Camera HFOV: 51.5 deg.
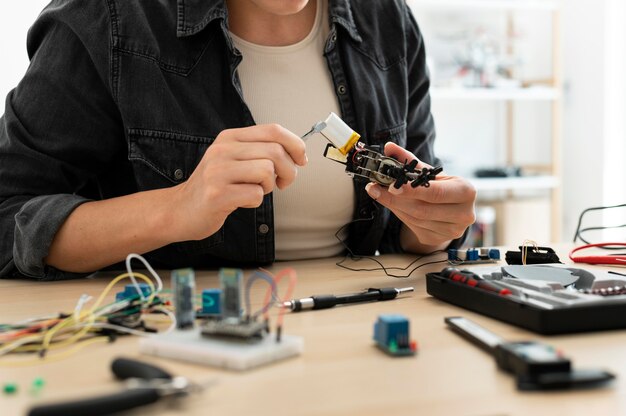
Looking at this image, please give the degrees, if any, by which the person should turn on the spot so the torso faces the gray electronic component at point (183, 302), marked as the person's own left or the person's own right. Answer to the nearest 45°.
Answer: approximately 45° to the person's own right

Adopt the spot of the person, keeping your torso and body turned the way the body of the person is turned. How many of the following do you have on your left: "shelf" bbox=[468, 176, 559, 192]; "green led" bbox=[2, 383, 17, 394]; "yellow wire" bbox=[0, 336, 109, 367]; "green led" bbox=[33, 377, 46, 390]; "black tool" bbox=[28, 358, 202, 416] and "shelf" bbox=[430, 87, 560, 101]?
2

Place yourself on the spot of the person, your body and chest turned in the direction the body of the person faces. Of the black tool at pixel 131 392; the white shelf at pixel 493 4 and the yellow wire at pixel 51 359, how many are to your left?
1

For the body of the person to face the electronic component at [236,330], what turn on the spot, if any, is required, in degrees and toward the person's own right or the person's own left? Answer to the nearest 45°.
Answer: approximately 45° to the person's own right

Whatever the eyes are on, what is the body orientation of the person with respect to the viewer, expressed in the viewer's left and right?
facing the viewer and to the right of the viewer

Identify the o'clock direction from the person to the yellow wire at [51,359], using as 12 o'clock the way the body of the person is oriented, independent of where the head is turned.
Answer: The yellow wire is roughly at 2 o'clock from the person.

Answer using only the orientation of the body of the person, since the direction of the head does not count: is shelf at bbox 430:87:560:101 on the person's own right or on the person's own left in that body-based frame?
on the person's own left

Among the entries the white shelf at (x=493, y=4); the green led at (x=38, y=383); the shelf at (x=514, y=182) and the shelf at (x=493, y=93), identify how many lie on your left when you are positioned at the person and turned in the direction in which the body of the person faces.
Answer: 3

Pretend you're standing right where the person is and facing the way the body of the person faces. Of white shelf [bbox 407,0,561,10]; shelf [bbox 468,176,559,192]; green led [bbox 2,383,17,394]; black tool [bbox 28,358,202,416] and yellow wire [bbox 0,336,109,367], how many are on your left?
2

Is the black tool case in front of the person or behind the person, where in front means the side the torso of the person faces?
in front

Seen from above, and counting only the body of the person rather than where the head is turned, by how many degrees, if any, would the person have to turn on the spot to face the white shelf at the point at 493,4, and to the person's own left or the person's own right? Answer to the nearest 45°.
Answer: approximately 90° to the person's own left
